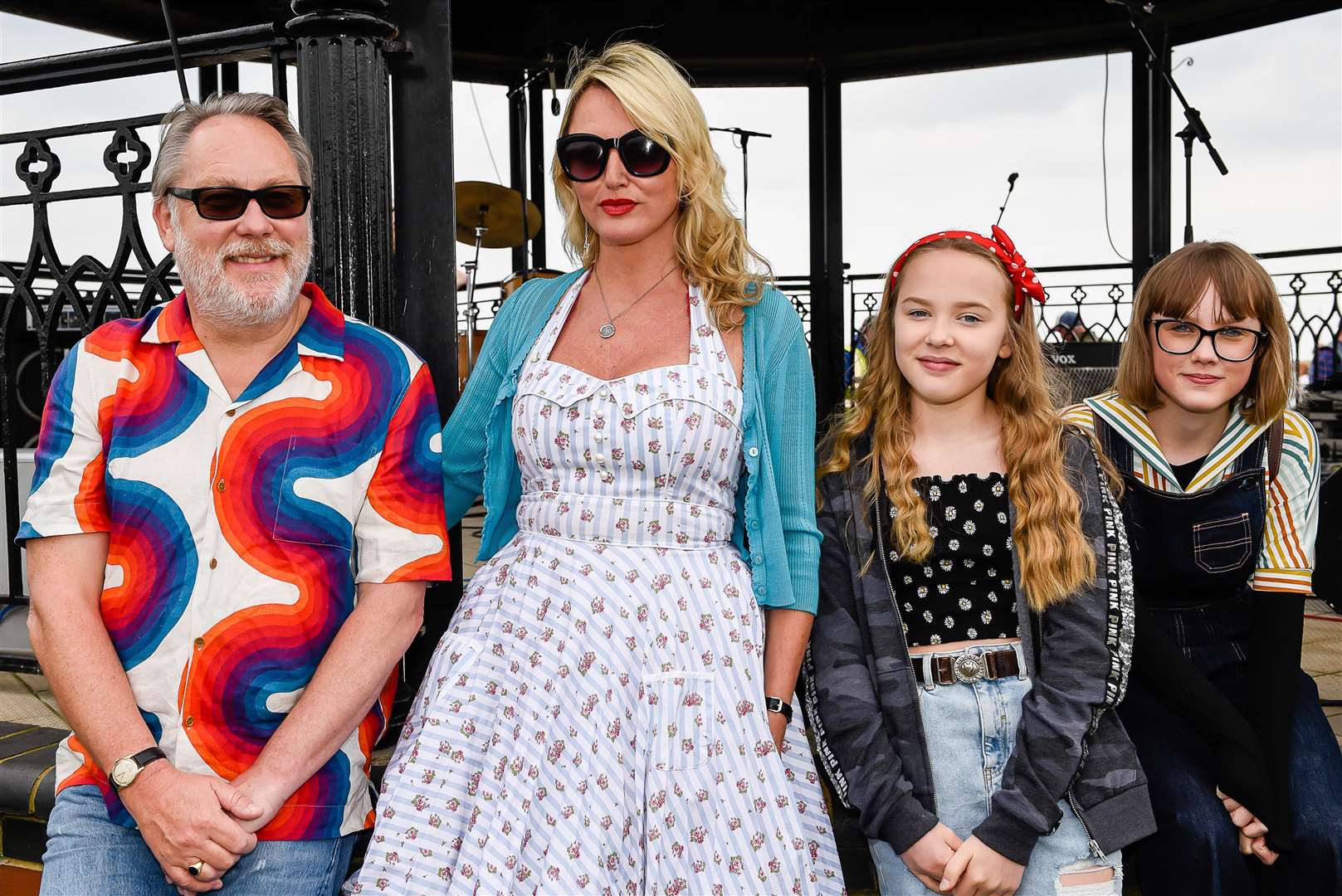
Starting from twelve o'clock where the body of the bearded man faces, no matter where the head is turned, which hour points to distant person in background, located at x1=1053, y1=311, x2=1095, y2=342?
The distant person in background is roughly at 8 o'clock from the bearded man.

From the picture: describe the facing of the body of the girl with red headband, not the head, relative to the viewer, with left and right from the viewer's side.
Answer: facing the viewer

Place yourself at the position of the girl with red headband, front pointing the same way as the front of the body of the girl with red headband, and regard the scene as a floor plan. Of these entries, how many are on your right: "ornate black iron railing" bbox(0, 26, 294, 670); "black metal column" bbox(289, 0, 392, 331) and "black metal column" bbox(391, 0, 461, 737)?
3

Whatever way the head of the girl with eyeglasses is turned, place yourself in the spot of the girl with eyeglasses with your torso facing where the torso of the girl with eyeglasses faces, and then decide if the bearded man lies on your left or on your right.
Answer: on your right

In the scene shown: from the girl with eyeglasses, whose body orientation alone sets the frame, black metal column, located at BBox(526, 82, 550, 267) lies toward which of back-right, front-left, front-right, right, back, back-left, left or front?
back-right

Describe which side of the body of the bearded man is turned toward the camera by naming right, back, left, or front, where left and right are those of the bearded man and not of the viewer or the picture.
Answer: front

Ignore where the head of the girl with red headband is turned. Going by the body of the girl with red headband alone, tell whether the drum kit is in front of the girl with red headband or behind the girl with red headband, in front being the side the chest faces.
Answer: behind

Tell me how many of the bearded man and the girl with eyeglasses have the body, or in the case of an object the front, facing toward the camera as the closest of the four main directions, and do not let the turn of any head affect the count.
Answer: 2

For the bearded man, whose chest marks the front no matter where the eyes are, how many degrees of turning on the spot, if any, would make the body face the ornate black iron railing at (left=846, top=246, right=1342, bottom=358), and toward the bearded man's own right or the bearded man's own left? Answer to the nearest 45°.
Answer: approximately 135° to the bearded man's own left

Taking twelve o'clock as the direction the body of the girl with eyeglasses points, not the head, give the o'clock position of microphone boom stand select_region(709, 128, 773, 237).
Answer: The microphone boom stand is roughly at 5 o'clock from the girl with eyeglasses.

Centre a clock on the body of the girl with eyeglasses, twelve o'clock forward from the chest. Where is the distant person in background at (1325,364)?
The distant person in background is roughly at 6 o'clock from the girl with eyeglasses.

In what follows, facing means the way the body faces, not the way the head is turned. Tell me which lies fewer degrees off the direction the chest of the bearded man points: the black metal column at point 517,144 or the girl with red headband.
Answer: the girl with red headband

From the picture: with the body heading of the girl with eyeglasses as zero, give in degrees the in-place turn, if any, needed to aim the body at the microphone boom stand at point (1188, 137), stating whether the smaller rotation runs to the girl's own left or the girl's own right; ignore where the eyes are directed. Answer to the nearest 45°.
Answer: approximately 180°

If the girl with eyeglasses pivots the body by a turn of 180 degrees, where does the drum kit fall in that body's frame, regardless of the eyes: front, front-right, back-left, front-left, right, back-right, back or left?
front-left

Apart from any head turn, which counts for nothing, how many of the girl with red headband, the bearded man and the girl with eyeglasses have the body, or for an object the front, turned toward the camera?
3
